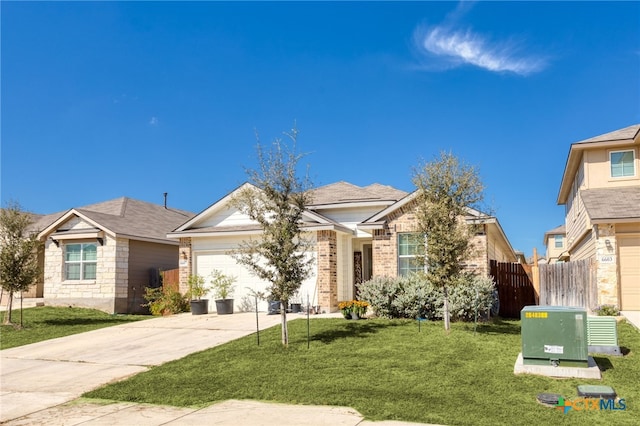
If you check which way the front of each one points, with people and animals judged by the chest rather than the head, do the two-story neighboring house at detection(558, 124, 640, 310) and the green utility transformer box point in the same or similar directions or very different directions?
same or similar directions

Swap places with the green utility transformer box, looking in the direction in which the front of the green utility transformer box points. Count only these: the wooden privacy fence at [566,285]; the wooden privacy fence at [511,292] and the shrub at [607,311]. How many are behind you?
3

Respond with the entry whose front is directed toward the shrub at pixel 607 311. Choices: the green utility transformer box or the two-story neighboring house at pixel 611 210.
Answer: the two-story neighboring house

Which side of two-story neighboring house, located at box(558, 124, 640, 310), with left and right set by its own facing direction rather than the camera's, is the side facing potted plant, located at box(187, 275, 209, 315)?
right

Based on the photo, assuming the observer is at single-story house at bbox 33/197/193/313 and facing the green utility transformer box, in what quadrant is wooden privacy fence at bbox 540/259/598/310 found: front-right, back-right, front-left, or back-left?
front-left

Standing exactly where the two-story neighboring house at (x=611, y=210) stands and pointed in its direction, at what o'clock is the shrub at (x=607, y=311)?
The shrub is roughly at 12 o'clock from the two-story neighboring house.

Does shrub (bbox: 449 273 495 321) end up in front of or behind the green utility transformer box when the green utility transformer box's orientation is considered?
behind

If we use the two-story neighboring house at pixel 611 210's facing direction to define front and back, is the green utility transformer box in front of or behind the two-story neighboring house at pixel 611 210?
in front

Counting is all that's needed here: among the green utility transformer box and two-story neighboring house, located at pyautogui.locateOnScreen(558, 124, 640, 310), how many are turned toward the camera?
2

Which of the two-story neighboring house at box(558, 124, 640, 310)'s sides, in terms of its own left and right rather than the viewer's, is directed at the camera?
front

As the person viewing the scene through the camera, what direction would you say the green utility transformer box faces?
facing the viewer
